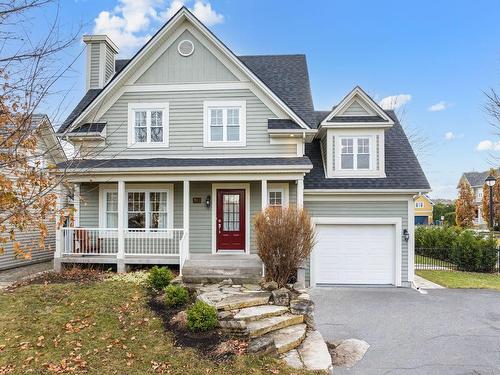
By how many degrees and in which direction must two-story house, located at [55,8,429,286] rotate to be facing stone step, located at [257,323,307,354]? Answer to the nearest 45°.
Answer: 0° — it already faces it

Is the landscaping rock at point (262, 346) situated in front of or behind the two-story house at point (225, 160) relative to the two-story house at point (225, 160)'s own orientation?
in front

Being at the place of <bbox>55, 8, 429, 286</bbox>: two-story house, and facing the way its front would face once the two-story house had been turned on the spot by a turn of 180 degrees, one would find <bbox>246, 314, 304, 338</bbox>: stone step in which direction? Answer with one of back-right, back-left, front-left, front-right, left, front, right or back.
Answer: back

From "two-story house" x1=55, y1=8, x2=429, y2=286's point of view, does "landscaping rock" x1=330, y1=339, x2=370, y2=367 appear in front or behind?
in front

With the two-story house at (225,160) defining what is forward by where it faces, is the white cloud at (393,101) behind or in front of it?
behind

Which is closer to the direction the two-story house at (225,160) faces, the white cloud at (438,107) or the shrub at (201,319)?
the shrub

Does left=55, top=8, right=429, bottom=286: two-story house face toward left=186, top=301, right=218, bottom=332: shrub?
yes

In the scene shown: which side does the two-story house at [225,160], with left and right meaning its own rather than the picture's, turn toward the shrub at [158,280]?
front

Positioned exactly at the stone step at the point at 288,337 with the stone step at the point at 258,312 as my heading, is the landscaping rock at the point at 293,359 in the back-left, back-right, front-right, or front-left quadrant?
back-left

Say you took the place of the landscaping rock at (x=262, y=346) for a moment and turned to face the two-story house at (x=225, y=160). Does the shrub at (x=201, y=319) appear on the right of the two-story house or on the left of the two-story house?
left

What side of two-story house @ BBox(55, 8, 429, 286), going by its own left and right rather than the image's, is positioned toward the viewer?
front
